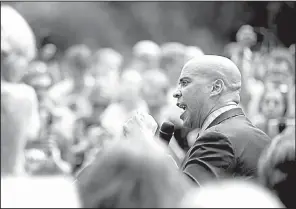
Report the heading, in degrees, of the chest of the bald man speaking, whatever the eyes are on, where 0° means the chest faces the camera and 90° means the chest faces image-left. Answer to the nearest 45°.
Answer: approximately 135°

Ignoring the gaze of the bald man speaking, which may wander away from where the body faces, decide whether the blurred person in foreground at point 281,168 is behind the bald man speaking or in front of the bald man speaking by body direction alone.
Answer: behind

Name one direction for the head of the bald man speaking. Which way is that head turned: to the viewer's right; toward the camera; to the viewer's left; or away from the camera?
to the viewer's left
